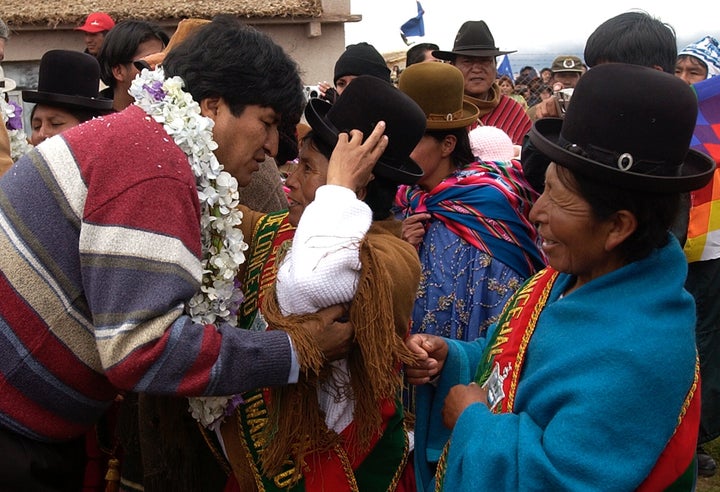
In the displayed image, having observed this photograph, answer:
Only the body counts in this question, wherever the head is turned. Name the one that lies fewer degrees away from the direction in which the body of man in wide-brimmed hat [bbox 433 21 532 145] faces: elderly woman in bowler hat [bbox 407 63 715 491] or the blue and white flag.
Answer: the elderly woman in bowler hat

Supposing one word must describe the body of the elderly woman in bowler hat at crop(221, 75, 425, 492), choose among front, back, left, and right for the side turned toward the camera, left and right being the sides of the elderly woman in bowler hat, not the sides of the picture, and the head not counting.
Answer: left

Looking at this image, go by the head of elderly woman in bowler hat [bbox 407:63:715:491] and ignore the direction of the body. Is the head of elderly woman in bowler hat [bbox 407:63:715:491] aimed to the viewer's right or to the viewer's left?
to the viewer's left

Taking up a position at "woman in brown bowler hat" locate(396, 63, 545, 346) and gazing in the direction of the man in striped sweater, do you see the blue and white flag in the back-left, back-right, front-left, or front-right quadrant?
back-right

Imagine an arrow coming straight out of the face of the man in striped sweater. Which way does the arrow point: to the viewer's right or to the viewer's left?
to the viewer's right

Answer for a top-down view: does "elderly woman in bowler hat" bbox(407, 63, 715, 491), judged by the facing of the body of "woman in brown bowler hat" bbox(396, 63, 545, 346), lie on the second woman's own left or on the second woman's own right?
on the second woman's own left

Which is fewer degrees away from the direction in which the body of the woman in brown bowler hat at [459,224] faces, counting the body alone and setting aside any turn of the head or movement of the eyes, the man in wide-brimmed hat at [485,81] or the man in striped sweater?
the man in striped sweater

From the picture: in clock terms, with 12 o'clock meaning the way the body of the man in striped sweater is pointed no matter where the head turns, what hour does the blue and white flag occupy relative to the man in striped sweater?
The blue and white flag is roughly at 10 o'clock from the man in striped sweater.

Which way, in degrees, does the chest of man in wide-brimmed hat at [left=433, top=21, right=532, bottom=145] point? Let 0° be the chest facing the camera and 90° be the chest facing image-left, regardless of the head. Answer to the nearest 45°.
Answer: approximately 0°

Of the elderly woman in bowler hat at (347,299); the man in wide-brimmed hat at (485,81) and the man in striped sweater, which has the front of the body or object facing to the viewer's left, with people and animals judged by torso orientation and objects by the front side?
the elderly woman in bowler hat at (347,299)

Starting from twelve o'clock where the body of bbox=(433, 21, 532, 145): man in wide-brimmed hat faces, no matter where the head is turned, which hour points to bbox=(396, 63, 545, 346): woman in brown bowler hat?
bbox=(396, 63, 545, 346): woman in brown bowler hat is roughly at 12 o'clock from bbox=(433, 21, 532, 145): man in wide-brimmed hat.

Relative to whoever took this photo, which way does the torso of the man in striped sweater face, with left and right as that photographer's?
facing to the right of the viewer

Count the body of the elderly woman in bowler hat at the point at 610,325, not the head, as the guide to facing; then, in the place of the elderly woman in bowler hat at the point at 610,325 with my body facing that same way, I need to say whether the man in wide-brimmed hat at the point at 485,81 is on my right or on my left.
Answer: on my right
